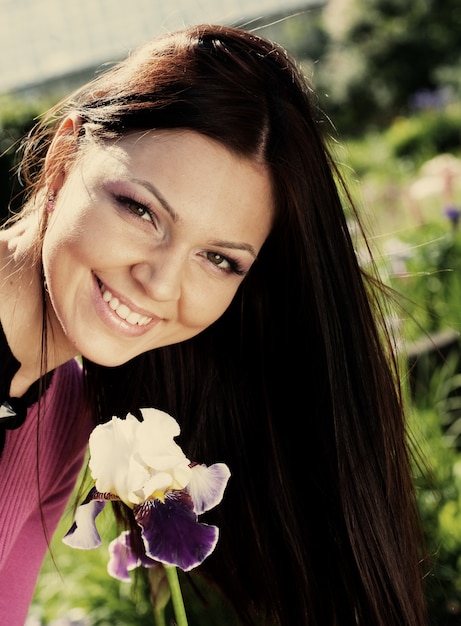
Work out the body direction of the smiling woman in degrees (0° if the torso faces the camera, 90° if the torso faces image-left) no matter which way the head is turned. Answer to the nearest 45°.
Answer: approximately 0°

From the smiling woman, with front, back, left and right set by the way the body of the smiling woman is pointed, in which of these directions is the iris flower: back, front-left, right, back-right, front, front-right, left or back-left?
front
